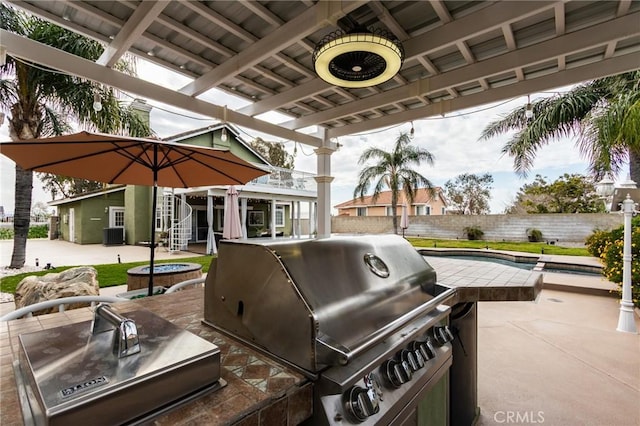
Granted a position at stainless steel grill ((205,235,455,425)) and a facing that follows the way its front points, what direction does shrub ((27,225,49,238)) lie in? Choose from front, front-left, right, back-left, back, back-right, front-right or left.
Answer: back

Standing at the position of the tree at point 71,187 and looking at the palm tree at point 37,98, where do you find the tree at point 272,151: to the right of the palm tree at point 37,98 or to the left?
left

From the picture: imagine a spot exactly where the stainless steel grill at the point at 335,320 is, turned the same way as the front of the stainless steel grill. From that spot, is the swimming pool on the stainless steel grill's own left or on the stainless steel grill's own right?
on the stainless steel grill's own left

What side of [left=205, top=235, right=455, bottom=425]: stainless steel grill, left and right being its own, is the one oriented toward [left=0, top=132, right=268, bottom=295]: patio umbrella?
back

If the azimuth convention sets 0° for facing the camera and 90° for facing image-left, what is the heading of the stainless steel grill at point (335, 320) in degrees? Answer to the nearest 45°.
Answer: approximately 315°

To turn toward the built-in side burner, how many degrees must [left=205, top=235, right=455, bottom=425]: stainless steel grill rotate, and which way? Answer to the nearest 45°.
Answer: approximately 90° to its right

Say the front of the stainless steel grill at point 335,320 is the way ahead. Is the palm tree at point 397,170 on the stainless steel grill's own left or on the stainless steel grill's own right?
on the stainless steel grill's own left

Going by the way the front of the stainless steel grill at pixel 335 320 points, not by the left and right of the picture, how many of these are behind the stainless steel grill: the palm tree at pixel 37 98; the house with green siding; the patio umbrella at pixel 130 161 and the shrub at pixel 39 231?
4

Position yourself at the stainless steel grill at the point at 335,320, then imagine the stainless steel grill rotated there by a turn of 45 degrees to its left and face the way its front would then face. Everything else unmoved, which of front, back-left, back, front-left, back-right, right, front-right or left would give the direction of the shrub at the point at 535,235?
front-left

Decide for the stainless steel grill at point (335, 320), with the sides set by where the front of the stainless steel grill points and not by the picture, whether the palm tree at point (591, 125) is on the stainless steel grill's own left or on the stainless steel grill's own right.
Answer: on the stainless steel grill's own left

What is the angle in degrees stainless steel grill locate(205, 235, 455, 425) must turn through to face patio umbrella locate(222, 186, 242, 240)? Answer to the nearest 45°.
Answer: approximately 135° to its left

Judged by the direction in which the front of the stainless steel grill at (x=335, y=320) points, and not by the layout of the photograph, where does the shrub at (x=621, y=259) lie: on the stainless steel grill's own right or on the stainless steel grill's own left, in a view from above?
on the stainless steel grill's own left

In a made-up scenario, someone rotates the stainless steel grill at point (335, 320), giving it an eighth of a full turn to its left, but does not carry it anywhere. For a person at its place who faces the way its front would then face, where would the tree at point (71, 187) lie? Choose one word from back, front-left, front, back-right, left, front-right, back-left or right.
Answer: back-left

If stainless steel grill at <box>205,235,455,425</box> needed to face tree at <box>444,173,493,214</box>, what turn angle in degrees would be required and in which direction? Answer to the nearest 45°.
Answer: approximately 90° to its left

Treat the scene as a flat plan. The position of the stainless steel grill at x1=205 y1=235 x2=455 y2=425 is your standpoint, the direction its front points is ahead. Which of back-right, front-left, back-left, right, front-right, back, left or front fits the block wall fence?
left

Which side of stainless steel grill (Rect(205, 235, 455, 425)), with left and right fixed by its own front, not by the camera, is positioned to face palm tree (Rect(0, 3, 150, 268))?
back
